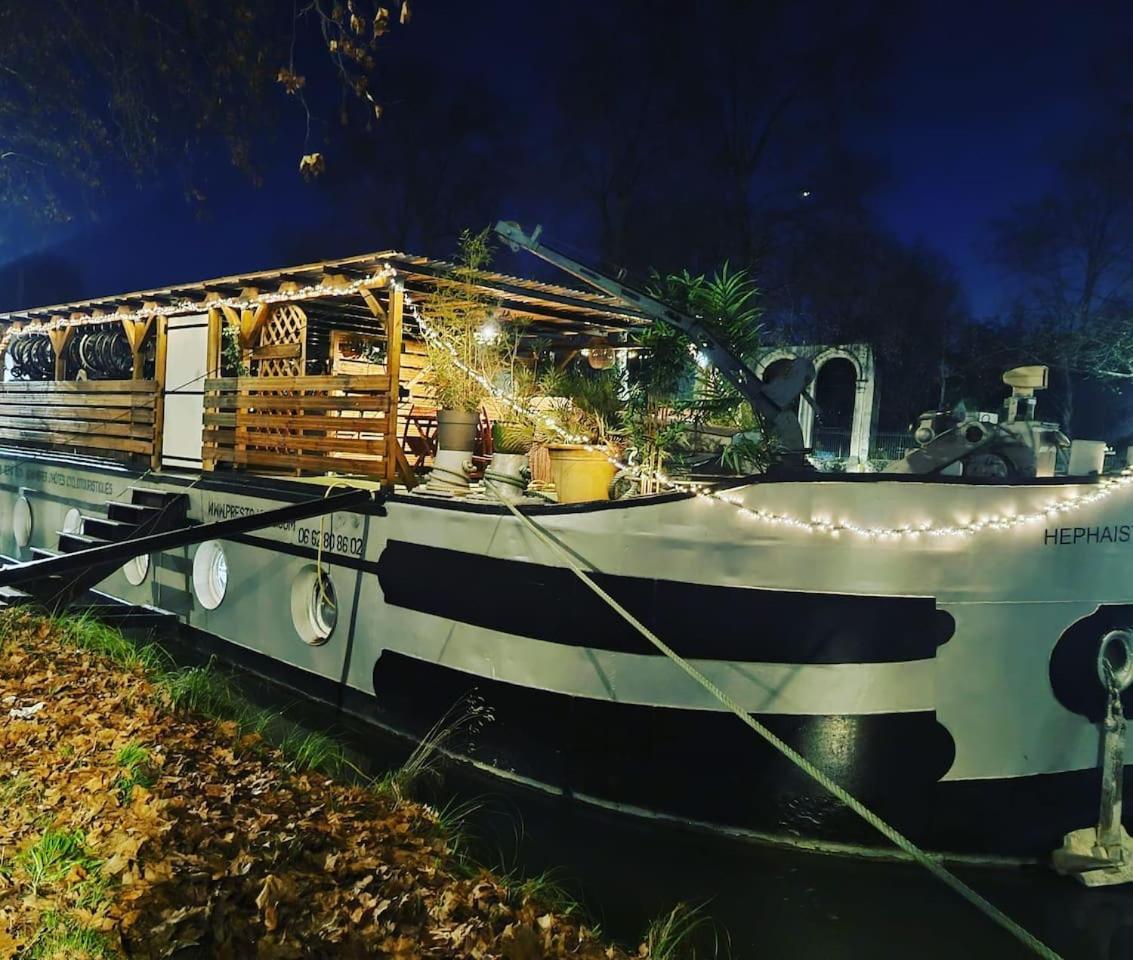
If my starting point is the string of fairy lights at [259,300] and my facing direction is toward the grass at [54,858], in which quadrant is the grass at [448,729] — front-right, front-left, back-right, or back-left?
front-left

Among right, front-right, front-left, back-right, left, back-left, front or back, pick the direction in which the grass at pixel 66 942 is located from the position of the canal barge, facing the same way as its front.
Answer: right

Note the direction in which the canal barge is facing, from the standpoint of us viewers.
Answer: facing the viewer and to the right of the viewer

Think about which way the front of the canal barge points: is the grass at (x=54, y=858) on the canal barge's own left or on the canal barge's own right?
on the canal barge's own right

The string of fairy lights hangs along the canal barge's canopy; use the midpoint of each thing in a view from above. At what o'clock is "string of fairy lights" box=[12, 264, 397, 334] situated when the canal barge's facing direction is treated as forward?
The string of fairy lights is roughly at 6 o'clock from the canal barge.

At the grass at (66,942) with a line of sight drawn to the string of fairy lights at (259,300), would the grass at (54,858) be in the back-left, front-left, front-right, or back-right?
front-left

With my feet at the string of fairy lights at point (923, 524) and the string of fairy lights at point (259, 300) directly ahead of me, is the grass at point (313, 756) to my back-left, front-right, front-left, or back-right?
front-left

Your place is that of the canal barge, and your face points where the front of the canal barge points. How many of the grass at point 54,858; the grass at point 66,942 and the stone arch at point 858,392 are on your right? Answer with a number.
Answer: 2
